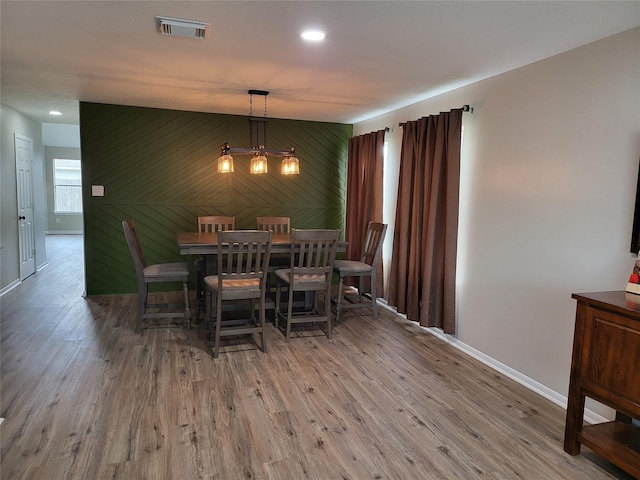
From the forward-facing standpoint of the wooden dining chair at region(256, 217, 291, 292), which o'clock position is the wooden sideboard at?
The wooden sideboard is roughly at 11 o'clock from the wooden dining chair.

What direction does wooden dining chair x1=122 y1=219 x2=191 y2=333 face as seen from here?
to the viewer's right

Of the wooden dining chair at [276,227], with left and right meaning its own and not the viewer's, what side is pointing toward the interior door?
right

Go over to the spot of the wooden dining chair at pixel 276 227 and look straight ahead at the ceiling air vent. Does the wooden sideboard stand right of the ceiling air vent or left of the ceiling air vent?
left

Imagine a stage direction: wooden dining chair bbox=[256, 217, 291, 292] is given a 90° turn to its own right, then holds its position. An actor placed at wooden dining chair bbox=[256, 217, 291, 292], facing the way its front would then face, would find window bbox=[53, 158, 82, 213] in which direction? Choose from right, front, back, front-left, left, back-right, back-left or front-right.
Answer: front-right

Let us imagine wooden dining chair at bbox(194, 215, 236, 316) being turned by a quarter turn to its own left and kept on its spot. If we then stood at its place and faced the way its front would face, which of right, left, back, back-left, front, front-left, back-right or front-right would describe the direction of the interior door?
back-left

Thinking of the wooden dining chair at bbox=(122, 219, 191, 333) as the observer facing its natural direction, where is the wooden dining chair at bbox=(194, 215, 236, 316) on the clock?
the wooden dining chair at bbox=(194, 215, 236, 316) is roughly at 10 o'clock from the wooden dining chair at bbox=(122, 219, 191, 333).

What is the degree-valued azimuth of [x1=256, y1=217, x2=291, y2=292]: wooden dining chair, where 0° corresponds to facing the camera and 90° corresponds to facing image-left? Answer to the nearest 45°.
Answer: approximately 0°

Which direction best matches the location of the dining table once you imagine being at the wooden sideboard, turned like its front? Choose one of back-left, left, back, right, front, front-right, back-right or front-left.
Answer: front-right

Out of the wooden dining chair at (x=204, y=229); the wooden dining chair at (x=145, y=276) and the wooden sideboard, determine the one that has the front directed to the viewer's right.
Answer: the wooden dining chair at (x=145, y=276)

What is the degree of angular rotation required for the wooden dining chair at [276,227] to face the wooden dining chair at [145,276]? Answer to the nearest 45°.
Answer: approximately 45° to its right

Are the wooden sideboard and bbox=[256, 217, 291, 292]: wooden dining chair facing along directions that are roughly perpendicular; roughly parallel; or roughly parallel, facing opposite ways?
roughly perpendicular

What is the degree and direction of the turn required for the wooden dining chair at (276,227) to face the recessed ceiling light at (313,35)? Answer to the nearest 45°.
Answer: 0° — it already faces it

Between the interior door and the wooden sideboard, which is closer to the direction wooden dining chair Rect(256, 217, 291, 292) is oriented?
the wooden sideboard
